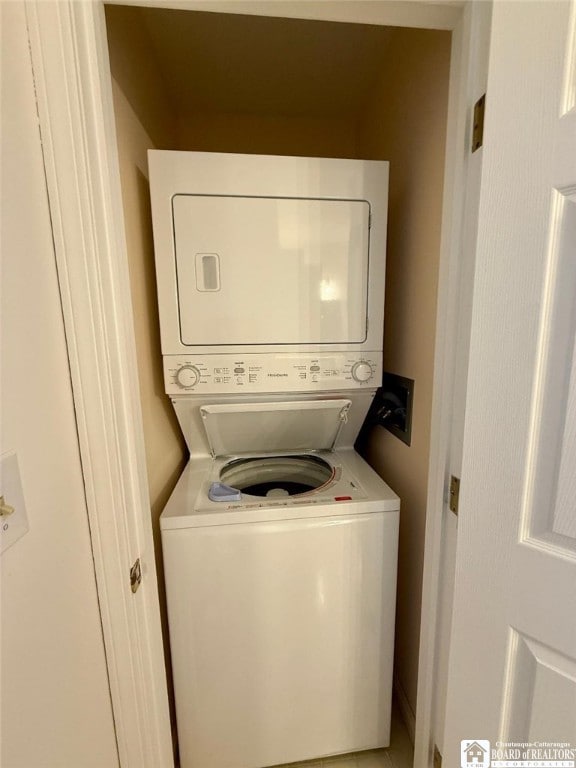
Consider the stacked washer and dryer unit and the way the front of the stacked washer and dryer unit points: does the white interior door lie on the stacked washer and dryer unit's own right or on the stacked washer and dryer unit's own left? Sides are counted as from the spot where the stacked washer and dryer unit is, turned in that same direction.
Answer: on the stacked washer and dryer unit's own left

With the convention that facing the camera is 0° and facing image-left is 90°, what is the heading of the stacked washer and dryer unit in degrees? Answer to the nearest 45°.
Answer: approximately 0°
